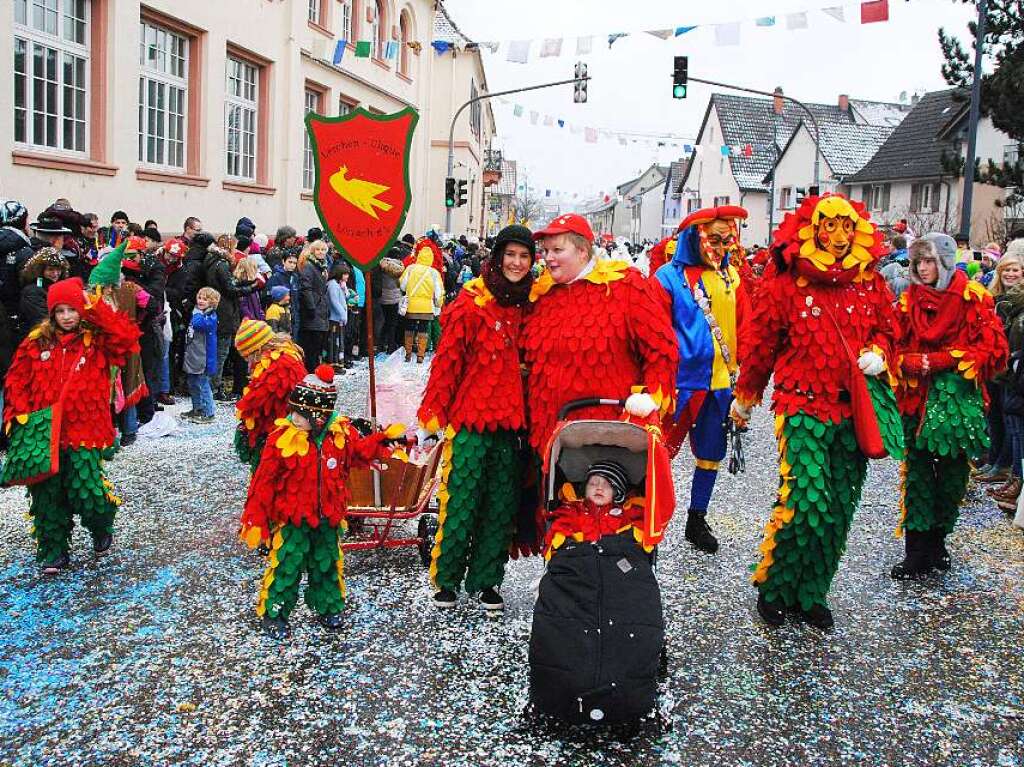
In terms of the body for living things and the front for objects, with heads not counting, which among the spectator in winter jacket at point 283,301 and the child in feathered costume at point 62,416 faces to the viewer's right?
the spectator in winter jacket

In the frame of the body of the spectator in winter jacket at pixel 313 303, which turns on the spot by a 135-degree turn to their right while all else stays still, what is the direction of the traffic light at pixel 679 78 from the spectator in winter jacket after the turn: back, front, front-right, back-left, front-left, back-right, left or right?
back-right

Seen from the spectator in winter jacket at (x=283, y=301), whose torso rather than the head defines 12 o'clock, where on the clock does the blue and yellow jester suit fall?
The blue and yellow jester suit is roughly at 2 o'clock from the spectator in winter jacket.

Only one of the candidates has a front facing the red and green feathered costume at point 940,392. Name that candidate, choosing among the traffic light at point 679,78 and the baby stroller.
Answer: the traffic light

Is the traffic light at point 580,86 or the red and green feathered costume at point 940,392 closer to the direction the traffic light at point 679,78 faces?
the red and green feathered costume

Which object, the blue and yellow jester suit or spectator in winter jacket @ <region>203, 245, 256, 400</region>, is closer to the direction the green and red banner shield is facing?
the blue and yellow jester suit

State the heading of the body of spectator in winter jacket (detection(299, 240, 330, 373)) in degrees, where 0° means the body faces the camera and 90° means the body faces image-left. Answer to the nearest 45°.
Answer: approximately 315°
